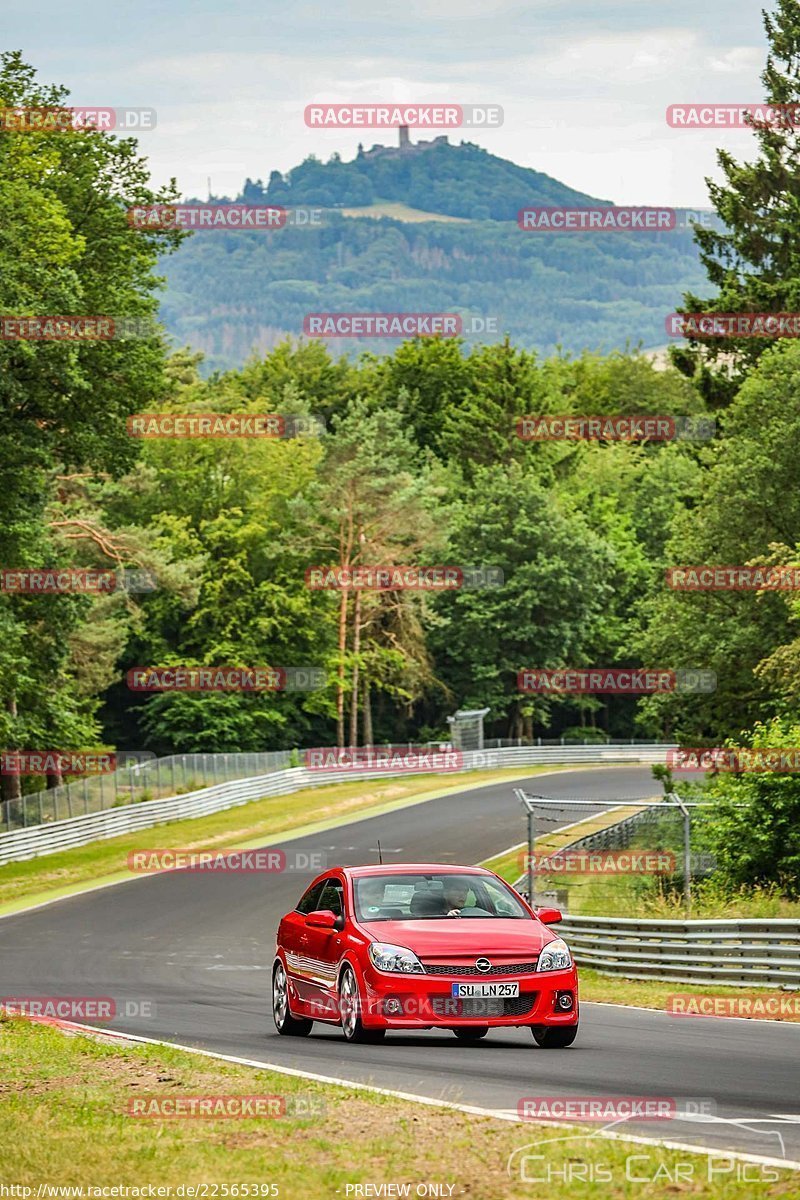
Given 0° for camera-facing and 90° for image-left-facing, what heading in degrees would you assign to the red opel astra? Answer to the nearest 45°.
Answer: approximately 315°

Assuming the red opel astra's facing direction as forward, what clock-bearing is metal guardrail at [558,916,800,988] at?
The metal guardrail is roughly at 8 o'clock from the red opel astra.
